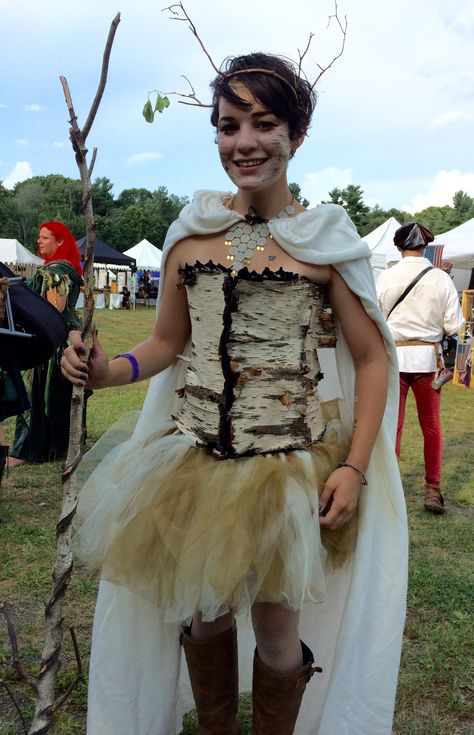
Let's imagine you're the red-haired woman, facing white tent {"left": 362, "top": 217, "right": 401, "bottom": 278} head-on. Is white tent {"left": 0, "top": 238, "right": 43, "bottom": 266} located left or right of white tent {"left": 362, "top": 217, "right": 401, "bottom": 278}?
left

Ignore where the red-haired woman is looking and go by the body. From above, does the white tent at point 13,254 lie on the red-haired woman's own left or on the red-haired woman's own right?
on the red-haired woman's own right

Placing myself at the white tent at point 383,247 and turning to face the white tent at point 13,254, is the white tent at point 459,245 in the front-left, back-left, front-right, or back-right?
back-left
